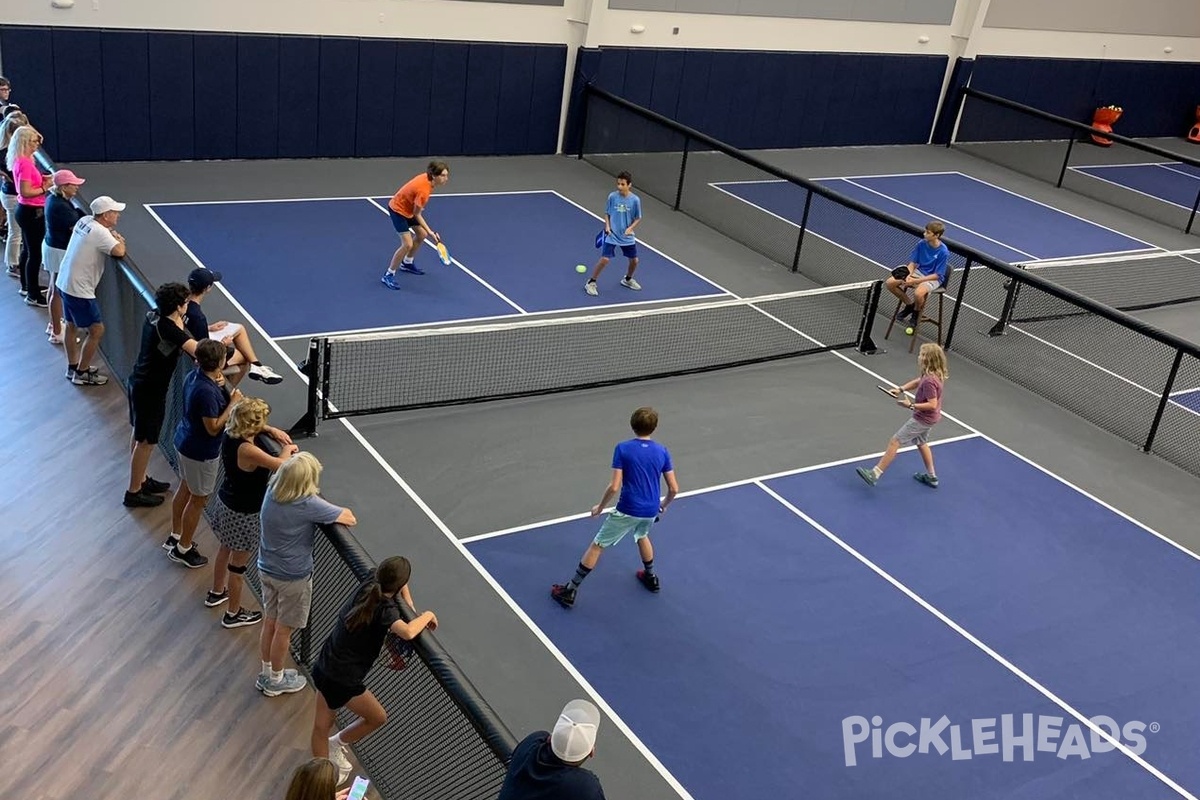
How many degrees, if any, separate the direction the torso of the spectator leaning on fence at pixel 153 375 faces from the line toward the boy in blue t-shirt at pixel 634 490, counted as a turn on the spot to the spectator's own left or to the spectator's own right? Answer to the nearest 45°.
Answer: approximately 45° to the spectator's own right

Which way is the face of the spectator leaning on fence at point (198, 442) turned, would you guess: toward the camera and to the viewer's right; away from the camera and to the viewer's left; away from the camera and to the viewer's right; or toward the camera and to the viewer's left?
away from the camera and to the viewer's right

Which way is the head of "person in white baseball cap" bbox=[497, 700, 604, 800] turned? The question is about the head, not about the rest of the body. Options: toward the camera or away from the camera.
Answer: away from the camera

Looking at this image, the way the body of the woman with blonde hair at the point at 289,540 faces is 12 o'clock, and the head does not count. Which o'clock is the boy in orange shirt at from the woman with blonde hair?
The boy in orange shirt is roughly at 11 o'clock from the woman with blonde hair.

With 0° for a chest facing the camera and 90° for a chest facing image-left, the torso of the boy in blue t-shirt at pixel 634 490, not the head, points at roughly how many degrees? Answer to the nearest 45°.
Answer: approximately 180°

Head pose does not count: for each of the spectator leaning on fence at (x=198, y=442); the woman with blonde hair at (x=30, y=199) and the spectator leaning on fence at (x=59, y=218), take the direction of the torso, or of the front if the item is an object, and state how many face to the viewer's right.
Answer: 3

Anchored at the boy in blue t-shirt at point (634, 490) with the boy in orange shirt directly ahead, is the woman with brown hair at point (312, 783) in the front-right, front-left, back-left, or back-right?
back-left

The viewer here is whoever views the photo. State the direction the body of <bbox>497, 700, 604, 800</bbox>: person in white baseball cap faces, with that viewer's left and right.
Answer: facing away from the viewer and to the right of the viewer

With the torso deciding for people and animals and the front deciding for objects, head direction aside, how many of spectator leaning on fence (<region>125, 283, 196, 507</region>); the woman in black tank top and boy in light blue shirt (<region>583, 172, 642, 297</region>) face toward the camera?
1

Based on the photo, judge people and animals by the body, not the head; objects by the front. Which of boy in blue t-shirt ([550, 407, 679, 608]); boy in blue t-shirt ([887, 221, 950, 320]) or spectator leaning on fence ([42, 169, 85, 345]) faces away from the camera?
boy in blue t-shirt ([550, 407, 679, 608])

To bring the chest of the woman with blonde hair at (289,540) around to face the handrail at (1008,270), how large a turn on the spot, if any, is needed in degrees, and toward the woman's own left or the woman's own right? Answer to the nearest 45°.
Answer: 0° — they already face it

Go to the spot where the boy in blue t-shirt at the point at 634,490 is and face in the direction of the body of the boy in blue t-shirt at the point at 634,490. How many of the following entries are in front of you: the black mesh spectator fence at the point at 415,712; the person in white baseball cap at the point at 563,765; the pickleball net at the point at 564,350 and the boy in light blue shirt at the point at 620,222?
2

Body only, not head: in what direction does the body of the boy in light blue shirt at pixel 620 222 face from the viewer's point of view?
toward the camera

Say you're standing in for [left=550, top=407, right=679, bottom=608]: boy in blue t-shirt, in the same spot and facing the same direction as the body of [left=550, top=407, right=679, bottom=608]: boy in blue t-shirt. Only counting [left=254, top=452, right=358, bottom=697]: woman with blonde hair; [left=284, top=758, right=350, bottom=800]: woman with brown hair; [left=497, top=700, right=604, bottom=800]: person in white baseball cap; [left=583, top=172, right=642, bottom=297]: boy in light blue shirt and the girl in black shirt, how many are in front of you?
1

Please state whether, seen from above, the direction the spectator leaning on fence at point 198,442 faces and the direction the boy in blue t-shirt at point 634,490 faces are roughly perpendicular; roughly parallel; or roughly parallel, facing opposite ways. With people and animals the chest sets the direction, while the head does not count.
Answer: roughly perpendicular

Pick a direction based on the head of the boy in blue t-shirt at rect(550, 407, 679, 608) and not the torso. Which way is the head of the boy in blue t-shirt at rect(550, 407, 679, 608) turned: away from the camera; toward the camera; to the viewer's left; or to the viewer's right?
away from the camera

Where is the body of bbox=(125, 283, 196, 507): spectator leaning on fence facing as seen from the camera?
to the viewer's right
